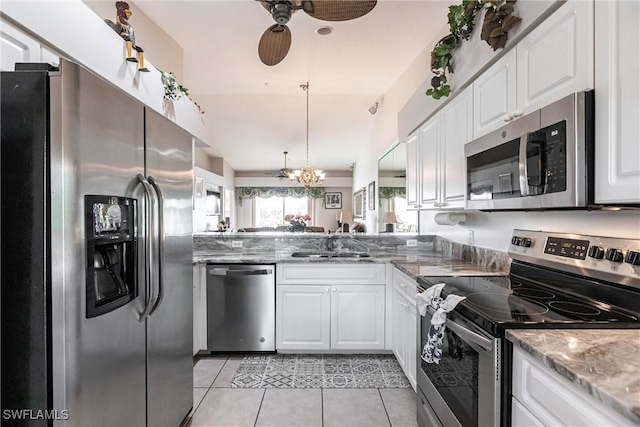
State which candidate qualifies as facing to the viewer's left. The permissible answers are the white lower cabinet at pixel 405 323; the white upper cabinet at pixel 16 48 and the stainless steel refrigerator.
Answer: the white lower cabinet

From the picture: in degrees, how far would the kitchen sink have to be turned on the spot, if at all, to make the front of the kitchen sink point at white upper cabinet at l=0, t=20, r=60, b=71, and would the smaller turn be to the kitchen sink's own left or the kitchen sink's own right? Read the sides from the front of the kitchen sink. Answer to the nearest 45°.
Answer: approximately 45° to the kitchen sink's own right

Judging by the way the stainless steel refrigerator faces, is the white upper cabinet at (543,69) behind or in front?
in front

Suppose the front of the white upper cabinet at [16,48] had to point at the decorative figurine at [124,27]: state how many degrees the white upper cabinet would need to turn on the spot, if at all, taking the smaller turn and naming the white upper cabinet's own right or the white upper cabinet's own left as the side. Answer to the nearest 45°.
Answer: approximately 90° to the white upper cabinet's own left

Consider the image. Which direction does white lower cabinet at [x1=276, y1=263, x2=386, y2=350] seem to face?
toward the camera

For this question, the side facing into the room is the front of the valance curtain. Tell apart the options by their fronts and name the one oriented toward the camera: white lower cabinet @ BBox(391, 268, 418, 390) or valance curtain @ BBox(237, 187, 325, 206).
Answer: the valance curtain

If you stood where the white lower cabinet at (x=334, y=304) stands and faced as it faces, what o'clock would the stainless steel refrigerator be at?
The stainless steel refrigerator is roughly at 1 o'clock from the white lower cabinet.

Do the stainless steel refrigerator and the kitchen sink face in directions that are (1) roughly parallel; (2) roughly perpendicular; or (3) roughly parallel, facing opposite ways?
roughly perpendicular

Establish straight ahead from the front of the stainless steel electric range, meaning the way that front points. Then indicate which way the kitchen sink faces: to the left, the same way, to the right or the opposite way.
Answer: to the left

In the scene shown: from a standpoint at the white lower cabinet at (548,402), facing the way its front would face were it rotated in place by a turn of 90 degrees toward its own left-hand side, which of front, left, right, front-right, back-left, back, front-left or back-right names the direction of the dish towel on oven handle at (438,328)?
back

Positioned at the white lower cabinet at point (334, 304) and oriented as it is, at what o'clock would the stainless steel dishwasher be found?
The stainless steel dishwasher is roughly at 3 o'clock from the white lower cabinet.

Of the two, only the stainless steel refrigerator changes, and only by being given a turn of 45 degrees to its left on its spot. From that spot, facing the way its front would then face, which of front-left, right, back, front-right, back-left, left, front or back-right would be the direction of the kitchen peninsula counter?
front-left

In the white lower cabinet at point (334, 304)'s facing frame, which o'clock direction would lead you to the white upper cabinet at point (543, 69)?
The white upper cabinet is roughly at 11 o'clock from the white lower cabinet.

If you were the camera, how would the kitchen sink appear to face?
facing the viewer

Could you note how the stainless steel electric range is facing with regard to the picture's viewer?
facing the viewer and to the left of the viewer

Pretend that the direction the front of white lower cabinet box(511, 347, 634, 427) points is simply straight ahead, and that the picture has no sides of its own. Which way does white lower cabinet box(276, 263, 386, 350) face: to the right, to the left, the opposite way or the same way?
to the left

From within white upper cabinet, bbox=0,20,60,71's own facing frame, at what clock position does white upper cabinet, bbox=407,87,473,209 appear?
white upper cabinet, bbox=407,87,473,209 is roughly at 11 o'clock from white upper cabinet, bbox=0,20,60,71.

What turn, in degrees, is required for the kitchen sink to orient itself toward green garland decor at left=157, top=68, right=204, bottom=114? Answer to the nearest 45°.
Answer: approximately 45° to its right

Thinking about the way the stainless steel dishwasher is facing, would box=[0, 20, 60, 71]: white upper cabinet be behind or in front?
in front

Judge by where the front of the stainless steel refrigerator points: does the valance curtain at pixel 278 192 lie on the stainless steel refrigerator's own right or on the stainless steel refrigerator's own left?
on the stainless steel refrigerator's own left

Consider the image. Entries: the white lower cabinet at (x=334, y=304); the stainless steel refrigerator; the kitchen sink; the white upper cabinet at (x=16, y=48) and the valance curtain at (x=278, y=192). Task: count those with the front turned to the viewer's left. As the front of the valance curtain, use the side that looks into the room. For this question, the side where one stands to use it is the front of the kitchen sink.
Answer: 0
